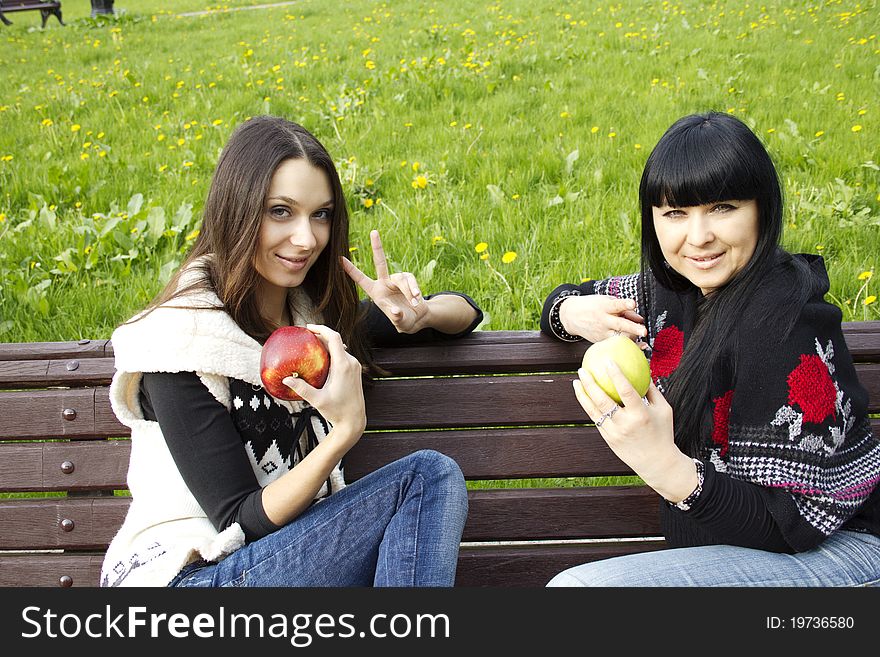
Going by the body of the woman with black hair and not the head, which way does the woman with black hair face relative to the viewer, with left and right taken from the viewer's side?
facing the viewer and to the left of the viewer

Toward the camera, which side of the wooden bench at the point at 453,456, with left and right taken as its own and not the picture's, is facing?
front

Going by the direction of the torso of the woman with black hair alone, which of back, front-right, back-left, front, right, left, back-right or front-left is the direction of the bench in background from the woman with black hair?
right
